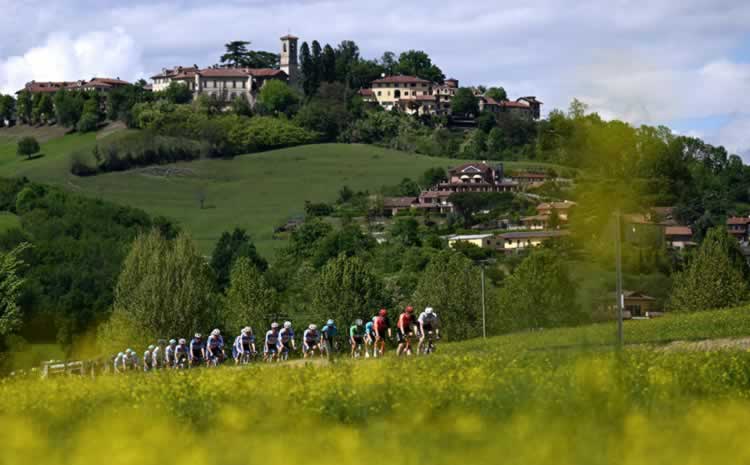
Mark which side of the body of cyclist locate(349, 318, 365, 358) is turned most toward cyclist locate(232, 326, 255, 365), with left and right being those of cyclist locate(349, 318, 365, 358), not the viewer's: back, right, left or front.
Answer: back

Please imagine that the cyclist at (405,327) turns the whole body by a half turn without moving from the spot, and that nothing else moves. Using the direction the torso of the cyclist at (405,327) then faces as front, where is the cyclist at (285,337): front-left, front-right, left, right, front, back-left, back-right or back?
front

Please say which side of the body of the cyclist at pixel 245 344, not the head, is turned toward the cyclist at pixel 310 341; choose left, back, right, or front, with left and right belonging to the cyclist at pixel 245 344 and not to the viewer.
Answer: front

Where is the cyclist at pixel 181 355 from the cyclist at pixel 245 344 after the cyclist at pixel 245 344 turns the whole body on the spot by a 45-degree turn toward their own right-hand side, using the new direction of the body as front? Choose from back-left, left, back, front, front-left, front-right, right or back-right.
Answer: right

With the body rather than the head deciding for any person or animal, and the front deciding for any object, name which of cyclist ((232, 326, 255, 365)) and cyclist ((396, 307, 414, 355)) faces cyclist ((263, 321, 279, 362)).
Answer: cyclist ((232, 326, 255, 365))

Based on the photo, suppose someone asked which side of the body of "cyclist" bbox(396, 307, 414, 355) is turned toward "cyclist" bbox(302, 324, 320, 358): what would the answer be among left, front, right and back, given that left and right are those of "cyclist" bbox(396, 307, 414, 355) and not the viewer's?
back

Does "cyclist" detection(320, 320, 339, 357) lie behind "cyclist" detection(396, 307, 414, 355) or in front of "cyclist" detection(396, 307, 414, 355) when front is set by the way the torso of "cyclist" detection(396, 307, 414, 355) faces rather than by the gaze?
behind

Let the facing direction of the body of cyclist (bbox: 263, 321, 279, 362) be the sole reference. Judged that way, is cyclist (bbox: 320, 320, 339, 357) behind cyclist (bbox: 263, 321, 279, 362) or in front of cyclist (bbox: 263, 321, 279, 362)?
in front

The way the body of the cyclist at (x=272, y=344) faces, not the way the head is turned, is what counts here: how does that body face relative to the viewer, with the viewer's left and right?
facing the viewer and to the right of the viewer

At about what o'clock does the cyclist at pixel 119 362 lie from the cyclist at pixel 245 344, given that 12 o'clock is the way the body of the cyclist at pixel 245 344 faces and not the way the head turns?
the cyclist at pixel 119 362 is roughly at 5 o'clock from the cyclist at pixel 245 344.

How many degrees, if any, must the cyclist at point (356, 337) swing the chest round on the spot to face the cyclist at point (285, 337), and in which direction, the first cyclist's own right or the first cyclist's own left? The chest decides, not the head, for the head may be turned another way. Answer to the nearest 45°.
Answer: approximately 135° to the first cyclist's own right
